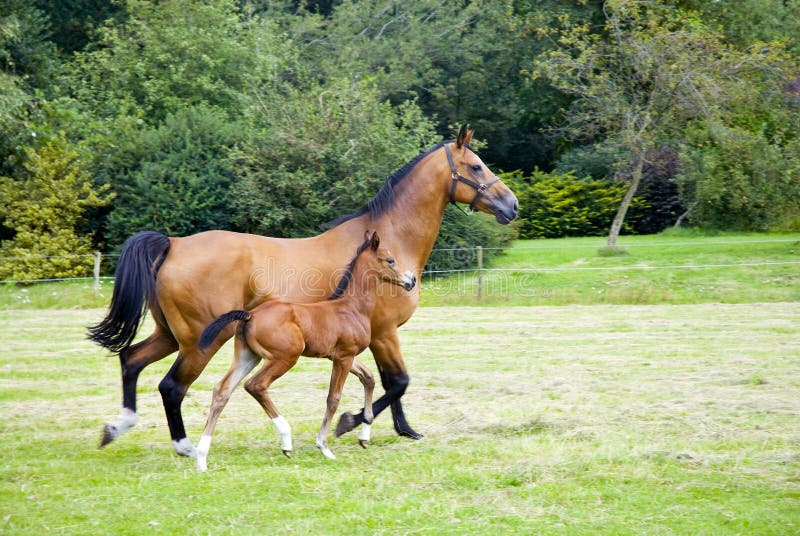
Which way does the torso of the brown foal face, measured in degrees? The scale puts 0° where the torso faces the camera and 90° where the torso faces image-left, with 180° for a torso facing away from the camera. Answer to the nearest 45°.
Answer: approximately 270°

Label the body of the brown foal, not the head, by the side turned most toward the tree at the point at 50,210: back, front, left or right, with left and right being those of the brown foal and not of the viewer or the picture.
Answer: left

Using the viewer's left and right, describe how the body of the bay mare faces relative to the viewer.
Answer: facing to the right of the viewer

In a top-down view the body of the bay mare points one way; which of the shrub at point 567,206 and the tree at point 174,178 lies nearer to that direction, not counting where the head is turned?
the shrub

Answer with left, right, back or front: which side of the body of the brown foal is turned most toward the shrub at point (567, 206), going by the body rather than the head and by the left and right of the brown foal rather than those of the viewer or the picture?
left

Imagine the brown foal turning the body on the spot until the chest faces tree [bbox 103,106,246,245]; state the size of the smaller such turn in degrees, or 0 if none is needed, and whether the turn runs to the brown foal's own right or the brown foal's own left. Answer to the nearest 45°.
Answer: approximately 90° to the brown foal's own left

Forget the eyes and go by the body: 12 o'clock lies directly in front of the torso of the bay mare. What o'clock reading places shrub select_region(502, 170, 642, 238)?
The shrub is roughly at 10 o'clock from the bay mare.

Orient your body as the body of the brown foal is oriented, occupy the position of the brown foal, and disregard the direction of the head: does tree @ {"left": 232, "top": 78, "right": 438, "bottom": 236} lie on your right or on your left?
on your left

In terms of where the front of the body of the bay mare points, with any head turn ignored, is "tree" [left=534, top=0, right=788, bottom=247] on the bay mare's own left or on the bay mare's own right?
on the bay mare's own left

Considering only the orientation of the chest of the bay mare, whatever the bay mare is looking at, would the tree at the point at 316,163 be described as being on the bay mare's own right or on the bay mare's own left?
on the bay mare's own left

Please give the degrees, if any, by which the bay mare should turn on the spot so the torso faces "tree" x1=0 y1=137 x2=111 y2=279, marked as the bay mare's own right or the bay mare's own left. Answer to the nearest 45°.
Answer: approximately 90° to the bay mare's own left
